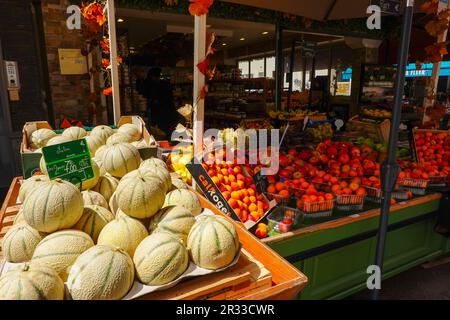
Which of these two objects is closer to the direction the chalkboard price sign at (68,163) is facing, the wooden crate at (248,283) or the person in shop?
the wooden crate

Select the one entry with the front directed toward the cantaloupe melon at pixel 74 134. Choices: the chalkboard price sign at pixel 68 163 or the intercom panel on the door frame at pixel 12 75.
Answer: the intercom panel on the door frame

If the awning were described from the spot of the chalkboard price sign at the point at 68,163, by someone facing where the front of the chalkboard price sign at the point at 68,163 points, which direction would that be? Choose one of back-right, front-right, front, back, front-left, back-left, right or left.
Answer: back-left

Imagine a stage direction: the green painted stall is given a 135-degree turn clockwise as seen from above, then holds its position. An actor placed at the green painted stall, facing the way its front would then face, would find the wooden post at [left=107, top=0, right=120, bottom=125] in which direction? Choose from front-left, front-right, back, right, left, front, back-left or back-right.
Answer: front

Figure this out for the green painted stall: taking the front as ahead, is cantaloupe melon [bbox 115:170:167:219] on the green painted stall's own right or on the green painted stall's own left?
on the green painted stall's own right

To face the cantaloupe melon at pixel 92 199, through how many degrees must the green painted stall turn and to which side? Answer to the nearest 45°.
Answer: approximately 90° to its right

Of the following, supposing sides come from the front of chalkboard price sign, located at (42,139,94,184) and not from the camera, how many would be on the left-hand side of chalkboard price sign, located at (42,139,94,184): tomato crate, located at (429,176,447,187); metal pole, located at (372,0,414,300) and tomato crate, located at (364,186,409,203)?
3

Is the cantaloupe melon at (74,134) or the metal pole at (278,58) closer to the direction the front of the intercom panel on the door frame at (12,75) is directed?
the cantaloupe melon

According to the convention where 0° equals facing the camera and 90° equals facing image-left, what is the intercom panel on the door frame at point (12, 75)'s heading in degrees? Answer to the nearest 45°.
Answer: approximately 0°

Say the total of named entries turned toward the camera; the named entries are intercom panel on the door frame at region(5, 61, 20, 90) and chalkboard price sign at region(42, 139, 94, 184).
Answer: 2

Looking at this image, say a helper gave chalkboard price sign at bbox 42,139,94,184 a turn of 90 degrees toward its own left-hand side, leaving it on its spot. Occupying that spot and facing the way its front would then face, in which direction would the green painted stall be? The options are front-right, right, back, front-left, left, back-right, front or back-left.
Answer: front

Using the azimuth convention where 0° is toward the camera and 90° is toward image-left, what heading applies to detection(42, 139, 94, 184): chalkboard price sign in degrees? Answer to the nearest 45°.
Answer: approximately 0°
